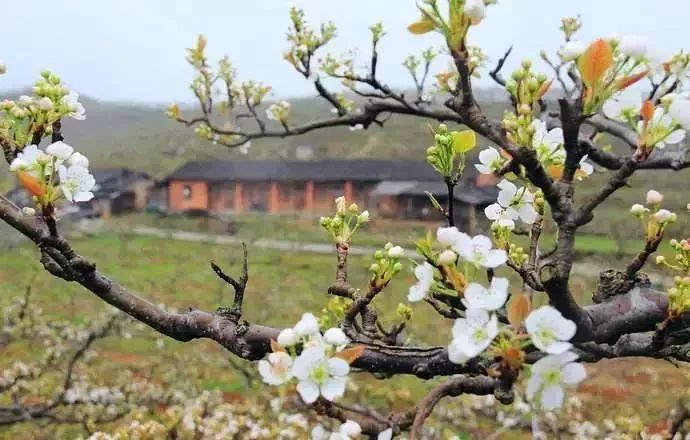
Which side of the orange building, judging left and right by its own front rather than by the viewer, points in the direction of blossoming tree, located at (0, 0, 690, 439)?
front

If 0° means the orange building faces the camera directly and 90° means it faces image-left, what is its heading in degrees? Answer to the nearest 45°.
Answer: approximately 0°
